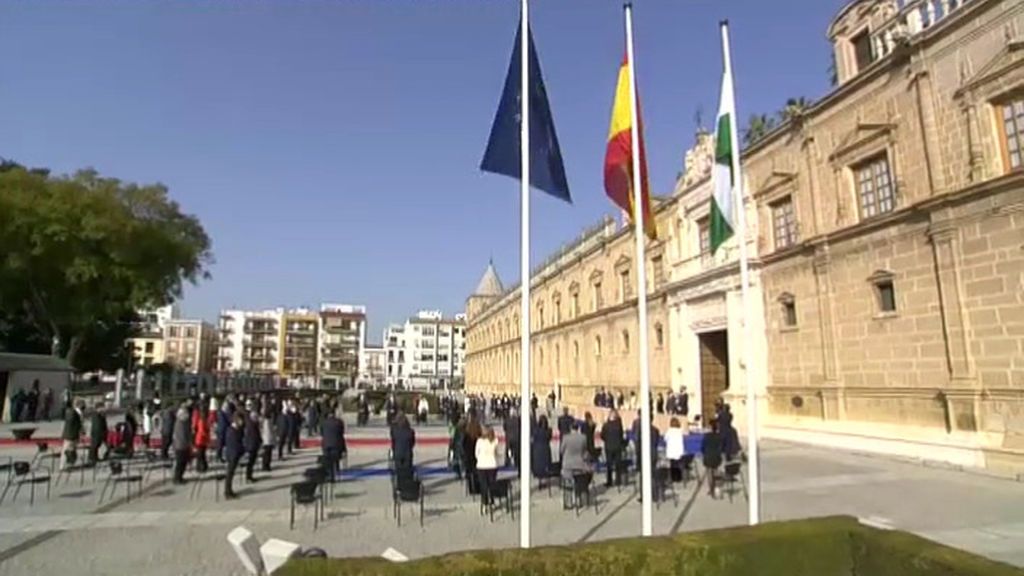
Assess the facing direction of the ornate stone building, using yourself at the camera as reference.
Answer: facing the viewer and to the left of the viewer

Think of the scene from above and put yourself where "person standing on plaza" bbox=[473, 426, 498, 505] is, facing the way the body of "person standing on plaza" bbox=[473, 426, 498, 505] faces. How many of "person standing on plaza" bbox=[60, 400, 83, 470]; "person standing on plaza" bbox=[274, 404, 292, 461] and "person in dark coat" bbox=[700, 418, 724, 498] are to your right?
1

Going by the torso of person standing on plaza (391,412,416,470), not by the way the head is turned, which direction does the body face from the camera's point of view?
away from the camera

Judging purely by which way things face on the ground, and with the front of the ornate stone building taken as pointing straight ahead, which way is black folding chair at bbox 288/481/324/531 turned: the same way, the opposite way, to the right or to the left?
to the right

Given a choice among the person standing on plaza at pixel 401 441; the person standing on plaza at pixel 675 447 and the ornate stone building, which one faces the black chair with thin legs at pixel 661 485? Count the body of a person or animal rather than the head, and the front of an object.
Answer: the ornate stone building

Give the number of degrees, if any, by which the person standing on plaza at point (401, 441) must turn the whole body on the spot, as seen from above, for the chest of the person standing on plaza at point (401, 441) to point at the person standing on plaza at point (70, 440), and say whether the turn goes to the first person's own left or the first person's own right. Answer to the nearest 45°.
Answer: approximately 45° to the first person's own left

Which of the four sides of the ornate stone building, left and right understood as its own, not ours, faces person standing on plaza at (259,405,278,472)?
front

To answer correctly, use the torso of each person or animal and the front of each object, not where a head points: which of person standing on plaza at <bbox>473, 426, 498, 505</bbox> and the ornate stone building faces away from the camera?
the person standing on plaza

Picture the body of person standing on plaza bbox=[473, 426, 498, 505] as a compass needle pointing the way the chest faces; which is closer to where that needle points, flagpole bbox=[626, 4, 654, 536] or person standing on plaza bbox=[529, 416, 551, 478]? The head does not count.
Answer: the person standing on plaza

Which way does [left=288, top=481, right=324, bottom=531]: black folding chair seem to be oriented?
away from the camera

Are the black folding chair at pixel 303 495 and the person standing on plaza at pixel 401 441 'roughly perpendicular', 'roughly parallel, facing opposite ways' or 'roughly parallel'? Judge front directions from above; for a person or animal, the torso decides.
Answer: roughly parallel

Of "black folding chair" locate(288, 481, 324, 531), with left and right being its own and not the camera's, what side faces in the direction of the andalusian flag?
right

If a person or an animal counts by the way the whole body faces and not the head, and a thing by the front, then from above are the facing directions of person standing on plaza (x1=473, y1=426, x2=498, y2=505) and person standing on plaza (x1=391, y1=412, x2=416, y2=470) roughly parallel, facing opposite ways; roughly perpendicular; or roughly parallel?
roughly parallel

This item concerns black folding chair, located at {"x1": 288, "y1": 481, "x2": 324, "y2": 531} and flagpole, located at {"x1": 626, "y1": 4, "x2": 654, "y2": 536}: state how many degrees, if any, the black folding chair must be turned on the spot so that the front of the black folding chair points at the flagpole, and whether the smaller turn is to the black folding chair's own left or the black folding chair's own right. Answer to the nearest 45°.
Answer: approximately 135° to the black folding chair's own right

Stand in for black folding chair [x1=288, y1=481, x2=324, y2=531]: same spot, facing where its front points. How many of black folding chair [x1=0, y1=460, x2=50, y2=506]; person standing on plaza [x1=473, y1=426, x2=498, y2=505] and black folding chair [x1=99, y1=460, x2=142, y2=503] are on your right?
1

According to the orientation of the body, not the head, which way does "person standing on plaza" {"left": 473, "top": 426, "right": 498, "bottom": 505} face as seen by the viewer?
away from the camera

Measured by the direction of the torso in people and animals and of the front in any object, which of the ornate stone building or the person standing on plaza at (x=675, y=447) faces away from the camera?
the person standing on plaza

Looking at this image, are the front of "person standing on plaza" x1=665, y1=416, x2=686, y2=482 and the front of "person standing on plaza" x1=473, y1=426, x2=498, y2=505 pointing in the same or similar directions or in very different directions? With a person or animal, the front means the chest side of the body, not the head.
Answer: same or similar directions

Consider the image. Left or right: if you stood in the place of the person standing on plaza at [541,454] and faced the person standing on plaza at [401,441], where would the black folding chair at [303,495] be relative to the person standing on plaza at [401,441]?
left
